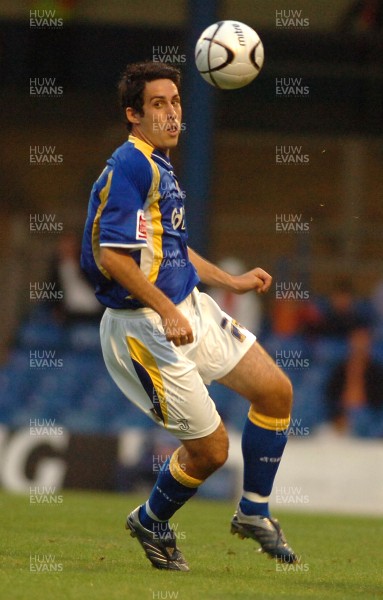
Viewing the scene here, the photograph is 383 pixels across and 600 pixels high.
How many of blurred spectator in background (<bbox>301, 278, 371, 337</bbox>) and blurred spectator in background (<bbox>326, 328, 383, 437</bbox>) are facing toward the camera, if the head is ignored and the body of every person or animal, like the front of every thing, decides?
2

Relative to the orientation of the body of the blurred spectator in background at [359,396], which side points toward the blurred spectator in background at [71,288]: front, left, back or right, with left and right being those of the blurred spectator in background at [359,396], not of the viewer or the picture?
right

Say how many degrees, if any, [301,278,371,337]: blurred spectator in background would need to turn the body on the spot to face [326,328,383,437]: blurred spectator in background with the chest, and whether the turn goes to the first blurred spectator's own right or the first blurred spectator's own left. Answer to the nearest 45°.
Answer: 0° — they already face them

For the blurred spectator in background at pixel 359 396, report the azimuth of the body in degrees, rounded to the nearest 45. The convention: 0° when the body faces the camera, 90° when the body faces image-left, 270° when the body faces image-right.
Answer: approximately 0°

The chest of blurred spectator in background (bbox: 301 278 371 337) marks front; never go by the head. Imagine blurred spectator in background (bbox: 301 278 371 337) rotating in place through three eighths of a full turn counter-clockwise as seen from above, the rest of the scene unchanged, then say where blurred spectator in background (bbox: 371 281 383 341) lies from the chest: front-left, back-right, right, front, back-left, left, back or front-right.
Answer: front

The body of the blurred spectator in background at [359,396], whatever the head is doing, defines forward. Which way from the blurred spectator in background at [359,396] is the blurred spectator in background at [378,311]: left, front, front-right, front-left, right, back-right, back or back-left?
back

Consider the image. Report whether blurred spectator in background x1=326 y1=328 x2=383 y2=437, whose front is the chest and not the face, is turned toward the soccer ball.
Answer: yes
